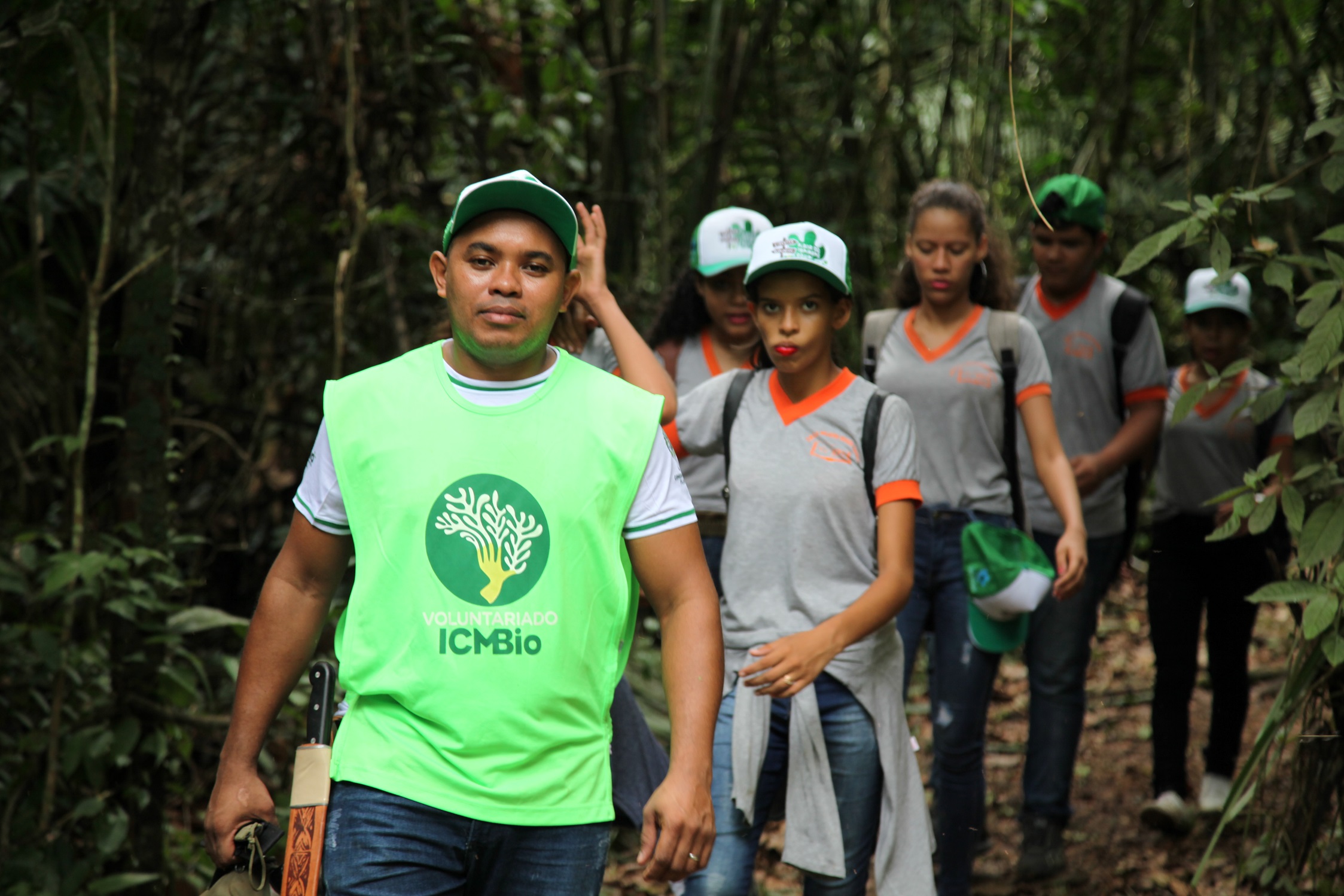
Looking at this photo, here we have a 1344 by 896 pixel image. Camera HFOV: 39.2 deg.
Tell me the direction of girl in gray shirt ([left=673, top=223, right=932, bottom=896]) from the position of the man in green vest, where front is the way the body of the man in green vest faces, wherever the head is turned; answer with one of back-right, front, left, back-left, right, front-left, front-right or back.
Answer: back-left

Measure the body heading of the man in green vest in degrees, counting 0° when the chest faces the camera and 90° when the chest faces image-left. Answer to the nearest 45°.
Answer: approximately 0°

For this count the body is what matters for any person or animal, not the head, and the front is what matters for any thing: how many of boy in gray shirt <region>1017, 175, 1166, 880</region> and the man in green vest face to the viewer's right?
0

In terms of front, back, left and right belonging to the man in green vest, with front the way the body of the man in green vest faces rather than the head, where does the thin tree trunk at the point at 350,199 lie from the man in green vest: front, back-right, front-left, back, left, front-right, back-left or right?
back

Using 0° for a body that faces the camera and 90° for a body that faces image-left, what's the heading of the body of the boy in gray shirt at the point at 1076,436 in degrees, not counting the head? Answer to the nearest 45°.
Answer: approximately 45°

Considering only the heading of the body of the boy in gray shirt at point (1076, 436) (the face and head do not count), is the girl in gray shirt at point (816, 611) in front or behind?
in front
